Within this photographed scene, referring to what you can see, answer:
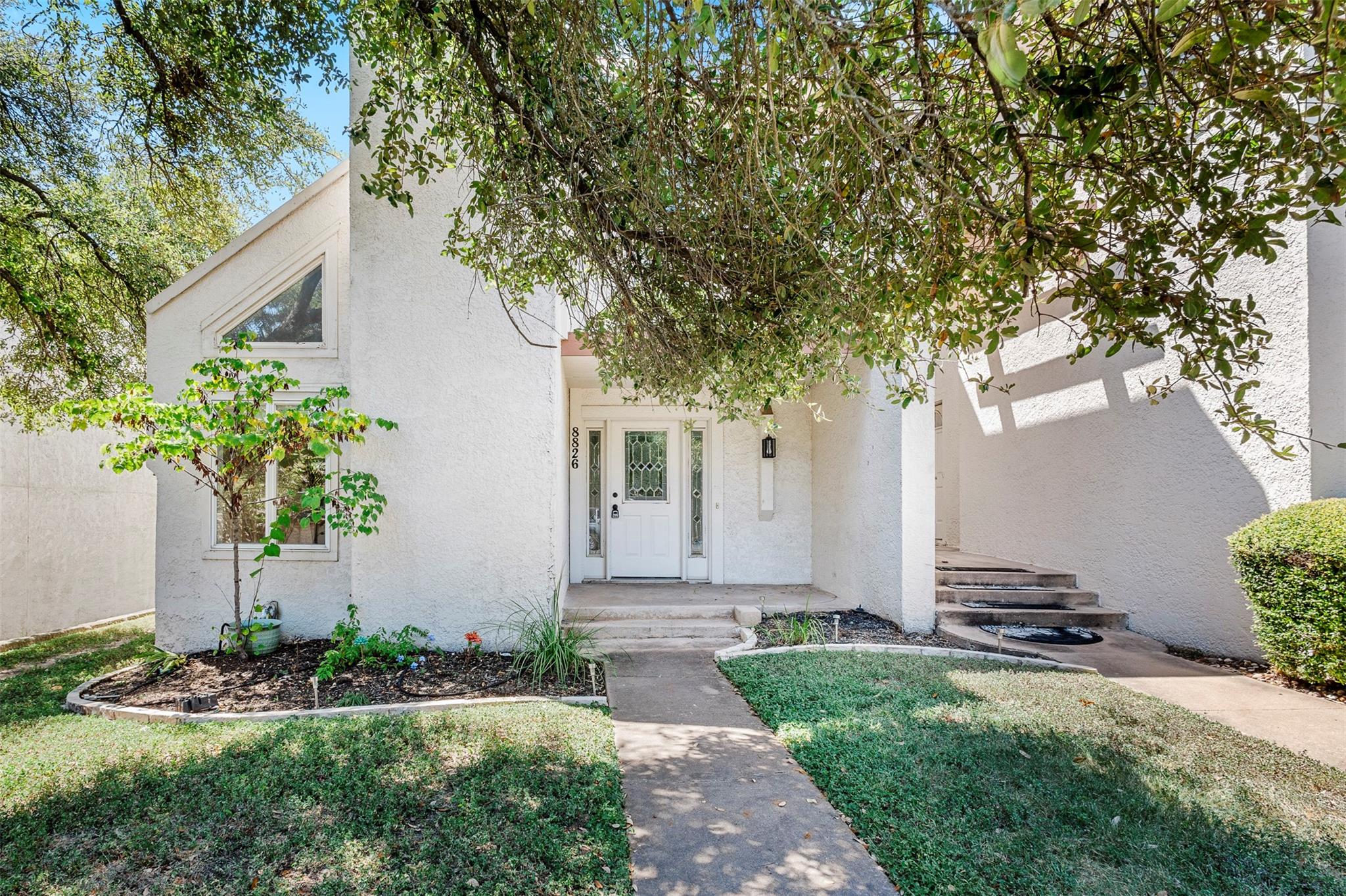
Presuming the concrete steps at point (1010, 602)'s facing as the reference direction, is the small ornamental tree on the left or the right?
on its right

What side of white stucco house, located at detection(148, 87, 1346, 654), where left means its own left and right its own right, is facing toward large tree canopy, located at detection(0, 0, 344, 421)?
right

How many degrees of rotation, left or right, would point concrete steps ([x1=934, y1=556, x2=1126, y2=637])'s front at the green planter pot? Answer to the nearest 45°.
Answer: approximately 45° to its right

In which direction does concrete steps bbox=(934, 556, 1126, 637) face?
toward the camera

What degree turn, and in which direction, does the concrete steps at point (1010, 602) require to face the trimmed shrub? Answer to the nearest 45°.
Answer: approximately 45° to its left

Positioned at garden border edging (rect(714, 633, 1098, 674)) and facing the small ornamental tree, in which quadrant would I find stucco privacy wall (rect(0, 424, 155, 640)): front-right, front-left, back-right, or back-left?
front-right

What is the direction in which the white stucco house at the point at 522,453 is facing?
toward the camera
